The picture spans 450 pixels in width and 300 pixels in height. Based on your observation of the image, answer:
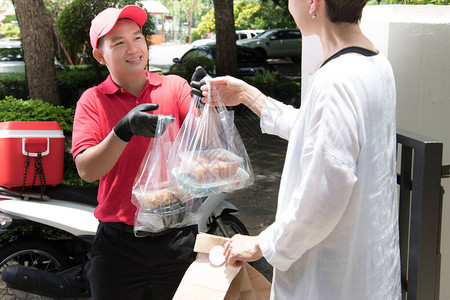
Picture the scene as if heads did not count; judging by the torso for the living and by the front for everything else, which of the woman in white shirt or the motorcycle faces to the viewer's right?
the motorcycle

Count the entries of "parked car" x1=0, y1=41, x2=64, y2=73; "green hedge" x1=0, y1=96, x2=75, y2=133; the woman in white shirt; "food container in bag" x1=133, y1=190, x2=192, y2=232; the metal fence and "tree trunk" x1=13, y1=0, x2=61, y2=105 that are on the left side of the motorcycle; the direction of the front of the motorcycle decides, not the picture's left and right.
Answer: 3

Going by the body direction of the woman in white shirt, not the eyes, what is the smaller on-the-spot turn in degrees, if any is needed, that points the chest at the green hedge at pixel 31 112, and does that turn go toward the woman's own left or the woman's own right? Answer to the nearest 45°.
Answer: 0° — they already face it

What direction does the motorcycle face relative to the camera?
to the viewer's right

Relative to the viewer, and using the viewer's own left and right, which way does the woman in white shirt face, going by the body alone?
facing away from the viewer and to the left of the viewer

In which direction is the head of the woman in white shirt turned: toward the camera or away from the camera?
away from the camera

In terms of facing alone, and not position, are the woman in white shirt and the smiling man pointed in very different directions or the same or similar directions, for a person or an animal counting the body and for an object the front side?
very different directions

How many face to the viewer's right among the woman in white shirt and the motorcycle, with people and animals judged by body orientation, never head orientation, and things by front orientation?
1

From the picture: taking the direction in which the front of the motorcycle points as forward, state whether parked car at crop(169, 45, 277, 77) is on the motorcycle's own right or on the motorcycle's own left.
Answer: on the motorcycle's own left

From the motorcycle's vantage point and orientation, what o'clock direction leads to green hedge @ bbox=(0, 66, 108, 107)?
The green hedge is roughly at 9 o'clock from the motorcycle.
